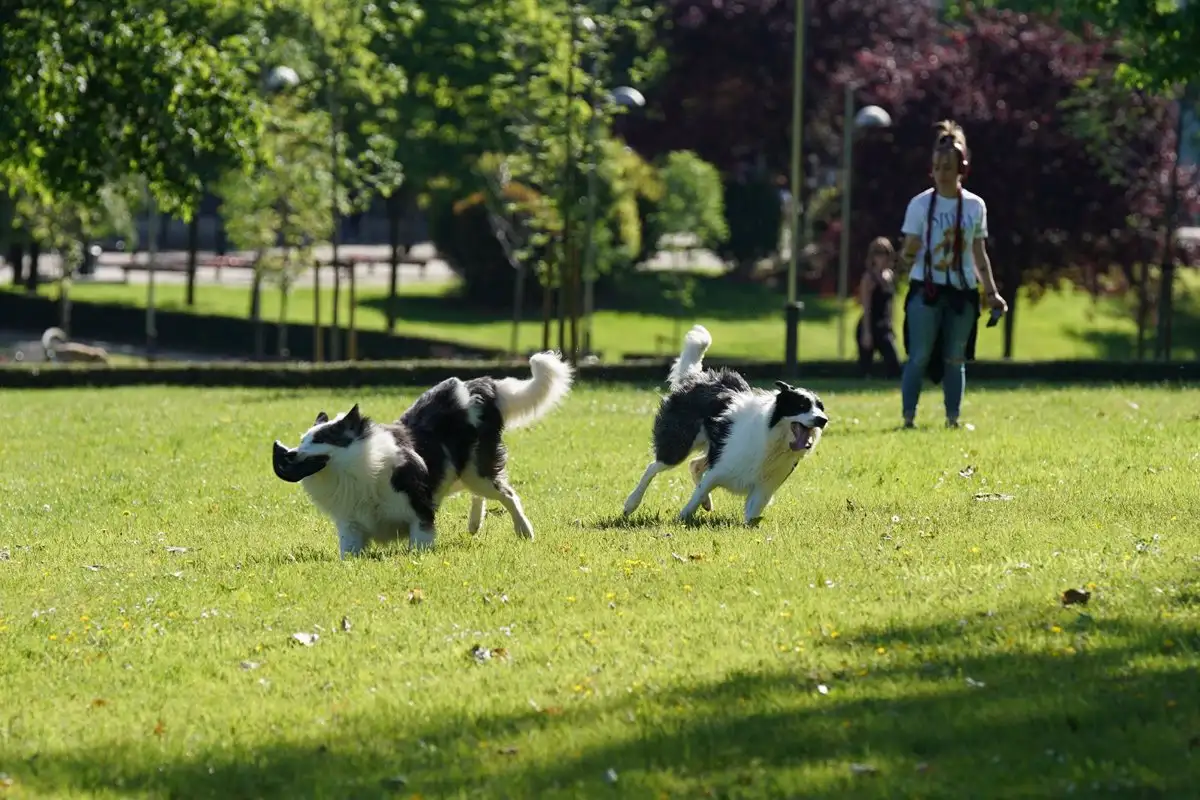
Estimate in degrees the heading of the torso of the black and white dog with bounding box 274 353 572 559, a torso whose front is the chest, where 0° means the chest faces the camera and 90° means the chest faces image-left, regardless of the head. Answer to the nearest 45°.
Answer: approximately 45°

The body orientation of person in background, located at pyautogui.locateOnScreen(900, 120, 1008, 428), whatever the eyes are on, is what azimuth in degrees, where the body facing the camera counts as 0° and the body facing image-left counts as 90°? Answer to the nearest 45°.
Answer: approximately 0°

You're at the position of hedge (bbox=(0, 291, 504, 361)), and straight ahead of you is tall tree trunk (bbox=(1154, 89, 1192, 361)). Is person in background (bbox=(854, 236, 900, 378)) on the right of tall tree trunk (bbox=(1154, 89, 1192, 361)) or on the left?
right

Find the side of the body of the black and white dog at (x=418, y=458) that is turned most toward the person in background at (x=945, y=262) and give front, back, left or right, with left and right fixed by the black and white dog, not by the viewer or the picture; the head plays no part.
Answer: back

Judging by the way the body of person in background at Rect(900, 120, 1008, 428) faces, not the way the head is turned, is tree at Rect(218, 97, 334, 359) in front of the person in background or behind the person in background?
behind

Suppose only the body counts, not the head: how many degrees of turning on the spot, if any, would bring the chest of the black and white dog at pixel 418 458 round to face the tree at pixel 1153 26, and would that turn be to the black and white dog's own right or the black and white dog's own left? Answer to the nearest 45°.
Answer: approximately 180°

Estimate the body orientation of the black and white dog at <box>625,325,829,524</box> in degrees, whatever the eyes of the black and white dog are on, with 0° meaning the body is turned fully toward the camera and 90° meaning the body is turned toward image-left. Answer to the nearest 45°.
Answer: approximately 315°

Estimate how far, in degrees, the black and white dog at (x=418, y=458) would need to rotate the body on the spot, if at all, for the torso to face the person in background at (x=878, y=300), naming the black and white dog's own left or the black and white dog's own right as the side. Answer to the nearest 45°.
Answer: approximately 180°

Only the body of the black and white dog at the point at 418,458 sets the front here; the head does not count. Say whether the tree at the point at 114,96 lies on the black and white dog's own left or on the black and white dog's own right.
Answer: on the black and white dog's own right
